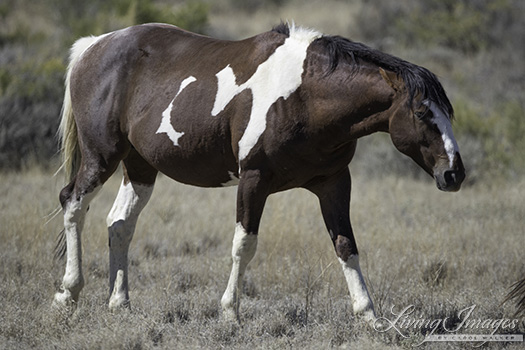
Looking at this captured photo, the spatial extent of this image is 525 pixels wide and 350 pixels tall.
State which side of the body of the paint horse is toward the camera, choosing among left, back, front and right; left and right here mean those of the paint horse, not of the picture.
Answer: right
